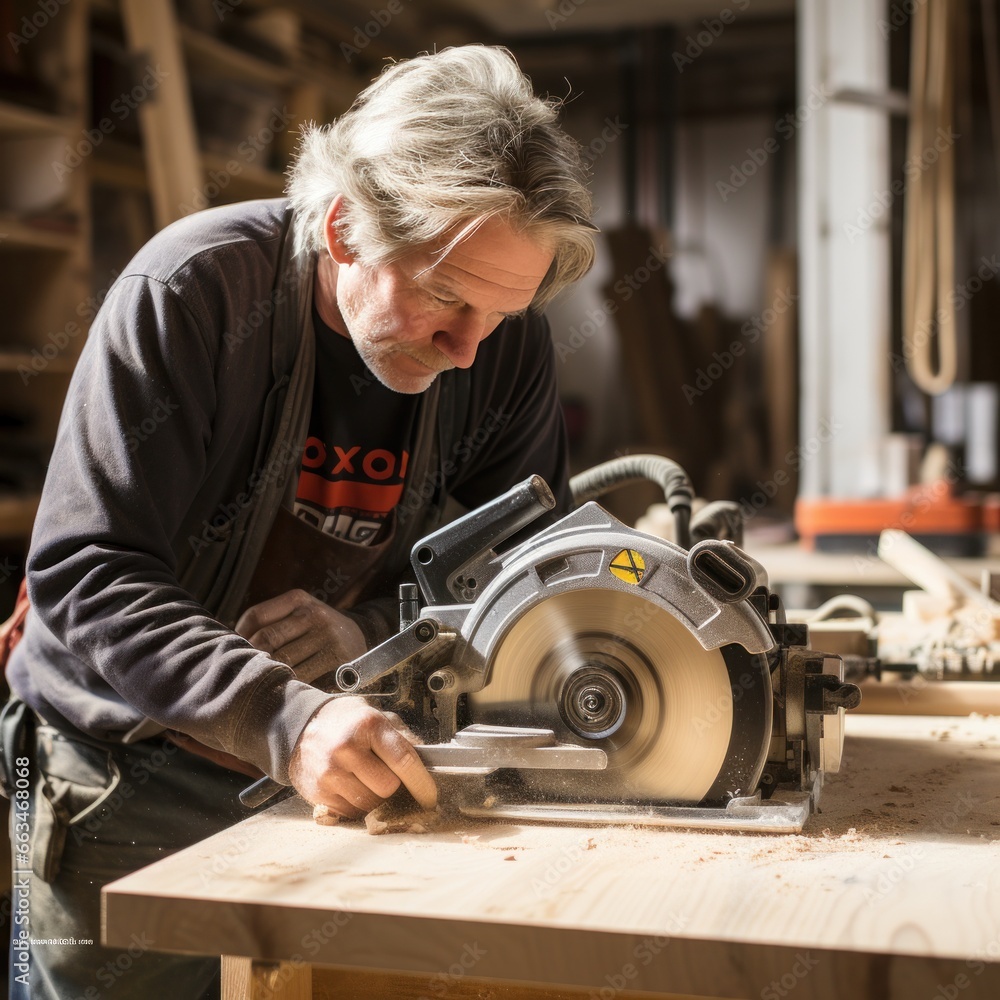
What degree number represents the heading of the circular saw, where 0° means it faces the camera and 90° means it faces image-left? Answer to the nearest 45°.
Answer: approximately 270°

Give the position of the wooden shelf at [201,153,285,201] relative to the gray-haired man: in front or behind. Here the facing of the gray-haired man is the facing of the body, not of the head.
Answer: behind

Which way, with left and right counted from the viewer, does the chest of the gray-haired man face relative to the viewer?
facing the viewer and to the right of the viewer

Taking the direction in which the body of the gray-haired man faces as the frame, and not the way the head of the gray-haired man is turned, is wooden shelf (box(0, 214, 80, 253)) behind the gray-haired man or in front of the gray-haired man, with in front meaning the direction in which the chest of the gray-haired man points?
behind

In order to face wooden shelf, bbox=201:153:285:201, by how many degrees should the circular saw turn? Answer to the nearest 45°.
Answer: approximately 90° to its left

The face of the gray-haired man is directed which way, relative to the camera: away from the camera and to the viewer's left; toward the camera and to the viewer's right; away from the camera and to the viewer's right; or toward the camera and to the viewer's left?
toward the camera and to the viewer's right

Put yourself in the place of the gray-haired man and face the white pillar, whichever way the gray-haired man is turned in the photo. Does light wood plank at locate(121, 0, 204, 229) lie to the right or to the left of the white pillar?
left

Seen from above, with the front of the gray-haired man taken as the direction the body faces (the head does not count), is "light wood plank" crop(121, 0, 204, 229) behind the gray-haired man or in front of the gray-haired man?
behind
